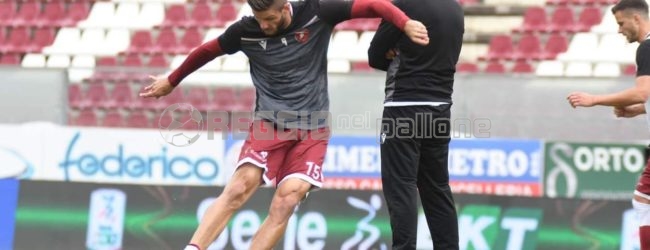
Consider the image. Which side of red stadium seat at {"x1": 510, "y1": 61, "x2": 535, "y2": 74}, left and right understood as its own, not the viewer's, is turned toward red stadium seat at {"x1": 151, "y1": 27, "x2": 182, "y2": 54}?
right

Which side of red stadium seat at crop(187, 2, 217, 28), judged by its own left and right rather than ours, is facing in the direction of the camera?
front

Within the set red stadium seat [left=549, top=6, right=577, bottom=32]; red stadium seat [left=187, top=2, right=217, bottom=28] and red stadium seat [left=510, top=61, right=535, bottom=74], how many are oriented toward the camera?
3

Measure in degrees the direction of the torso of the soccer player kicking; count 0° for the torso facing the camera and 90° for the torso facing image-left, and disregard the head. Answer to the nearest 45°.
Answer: approximately 0°

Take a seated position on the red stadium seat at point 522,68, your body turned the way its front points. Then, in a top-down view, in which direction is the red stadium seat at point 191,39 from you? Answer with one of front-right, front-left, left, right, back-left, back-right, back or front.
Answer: right

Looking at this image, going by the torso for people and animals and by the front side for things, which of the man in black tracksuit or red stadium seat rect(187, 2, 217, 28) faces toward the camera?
the red stadium seat

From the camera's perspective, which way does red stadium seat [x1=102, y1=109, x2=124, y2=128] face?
toward the camera

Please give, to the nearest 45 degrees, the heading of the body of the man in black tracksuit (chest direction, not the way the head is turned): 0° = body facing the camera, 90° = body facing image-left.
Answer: approximately 135°

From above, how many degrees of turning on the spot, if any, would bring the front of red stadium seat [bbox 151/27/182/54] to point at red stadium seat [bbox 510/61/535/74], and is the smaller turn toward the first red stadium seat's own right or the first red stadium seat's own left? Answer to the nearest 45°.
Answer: approximately 45° to the first red stadium seat's own left

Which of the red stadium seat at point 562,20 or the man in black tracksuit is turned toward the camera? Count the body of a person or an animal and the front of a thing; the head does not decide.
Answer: the red stadium seat

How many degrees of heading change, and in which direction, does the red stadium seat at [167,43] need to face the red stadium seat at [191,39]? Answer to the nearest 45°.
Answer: approximately 45° to its left

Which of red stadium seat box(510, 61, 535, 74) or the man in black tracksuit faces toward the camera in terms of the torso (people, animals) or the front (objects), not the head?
the red stadium seat

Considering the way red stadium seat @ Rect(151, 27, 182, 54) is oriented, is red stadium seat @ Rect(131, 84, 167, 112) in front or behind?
in front

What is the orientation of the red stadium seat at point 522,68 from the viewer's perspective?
toward the camera

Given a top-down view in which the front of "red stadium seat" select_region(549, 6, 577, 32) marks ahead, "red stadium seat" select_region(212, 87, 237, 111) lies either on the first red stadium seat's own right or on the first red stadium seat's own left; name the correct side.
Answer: on the first red stadium seat's own right

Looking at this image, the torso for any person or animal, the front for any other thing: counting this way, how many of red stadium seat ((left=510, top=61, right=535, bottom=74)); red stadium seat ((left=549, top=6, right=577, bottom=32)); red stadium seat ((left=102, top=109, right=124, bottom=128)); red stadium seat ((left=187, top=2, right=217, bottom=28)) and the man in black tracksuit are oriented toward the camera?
4
